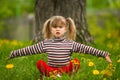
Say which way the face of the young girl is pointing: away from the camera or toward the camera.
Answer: toward the camera

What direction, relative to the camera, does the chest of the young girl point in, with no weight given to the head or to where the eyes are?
toward the camera

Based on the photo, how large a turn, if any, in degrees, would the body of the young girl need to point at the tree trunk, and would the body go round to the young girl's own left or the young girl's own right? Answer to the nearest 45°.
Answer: approximately 180°
